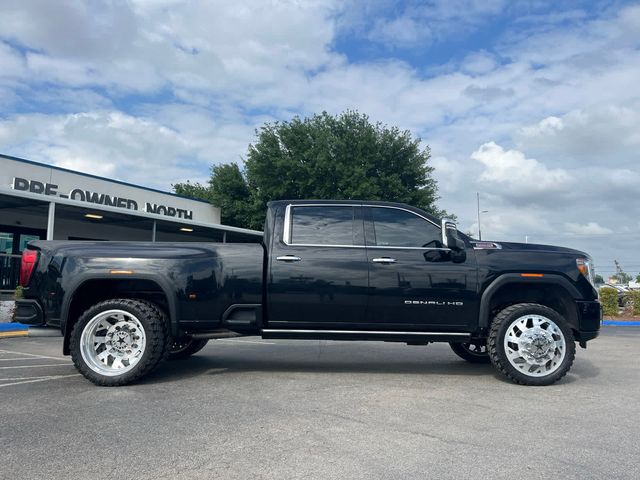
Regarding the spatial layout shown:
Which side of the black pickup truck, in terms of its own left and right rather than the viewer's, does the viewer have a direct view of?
right

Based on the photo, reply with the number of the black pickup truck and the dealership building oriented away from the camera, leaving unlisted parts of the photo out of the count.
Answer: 0

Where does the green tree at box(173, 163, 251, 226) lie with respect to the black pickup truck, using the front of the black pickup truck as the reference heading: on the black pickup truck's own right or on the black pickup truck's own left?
on the black pickup truck's own left

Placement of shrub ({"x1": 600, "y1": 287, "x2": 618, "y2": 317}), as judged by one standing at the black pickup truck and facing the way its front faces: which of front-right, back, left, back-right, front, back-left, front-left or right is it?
front-left

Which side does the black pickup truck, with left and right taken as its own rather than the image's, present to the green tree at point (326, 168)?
left

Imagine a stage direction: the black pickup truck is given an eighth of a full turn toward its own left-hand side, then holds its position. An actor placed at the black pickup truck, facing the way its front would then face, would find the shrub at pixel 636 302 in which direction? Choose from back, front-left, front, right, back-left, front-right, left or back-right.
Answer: front

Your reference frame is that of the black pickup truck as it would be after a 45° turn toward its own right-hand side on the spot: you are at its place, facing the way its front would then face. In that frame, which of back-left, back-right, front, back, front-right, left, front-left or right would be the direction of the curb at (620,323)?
left

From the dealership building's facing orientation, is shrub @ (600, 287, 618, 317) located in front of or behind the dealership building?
in front

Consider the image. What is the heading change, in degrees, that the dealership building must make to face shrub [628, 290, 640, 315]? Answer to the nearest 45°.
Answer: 0° — it already faces it

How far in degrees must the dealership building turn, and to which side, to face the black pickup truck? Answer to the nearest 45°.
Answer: approximately 45° to its right
